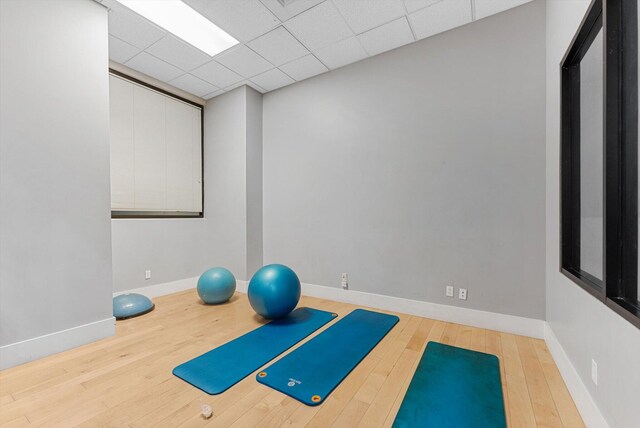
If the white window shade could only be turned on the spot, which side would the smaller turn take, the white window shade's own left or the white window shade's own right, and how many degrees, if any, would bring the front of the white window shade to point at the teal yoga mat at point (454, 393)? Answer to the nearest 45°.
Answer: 0° — it already faces it

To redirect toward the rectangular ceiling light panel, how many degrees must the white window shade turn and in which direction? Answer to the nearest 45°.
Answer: approximately 45° to its right

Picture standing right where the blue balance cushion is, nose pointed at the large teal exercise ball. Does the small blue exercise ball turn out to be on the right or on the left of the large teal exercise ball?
left

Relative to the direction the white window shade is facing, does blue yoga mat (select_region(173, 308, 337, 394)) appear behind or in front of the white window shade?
in front

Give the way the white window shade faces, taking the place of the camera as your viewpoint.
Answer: facing the viewer and to the right of the viewer

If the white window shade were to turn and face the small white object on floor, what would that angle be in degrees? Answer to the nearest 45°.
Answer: approximately 45° to its right
